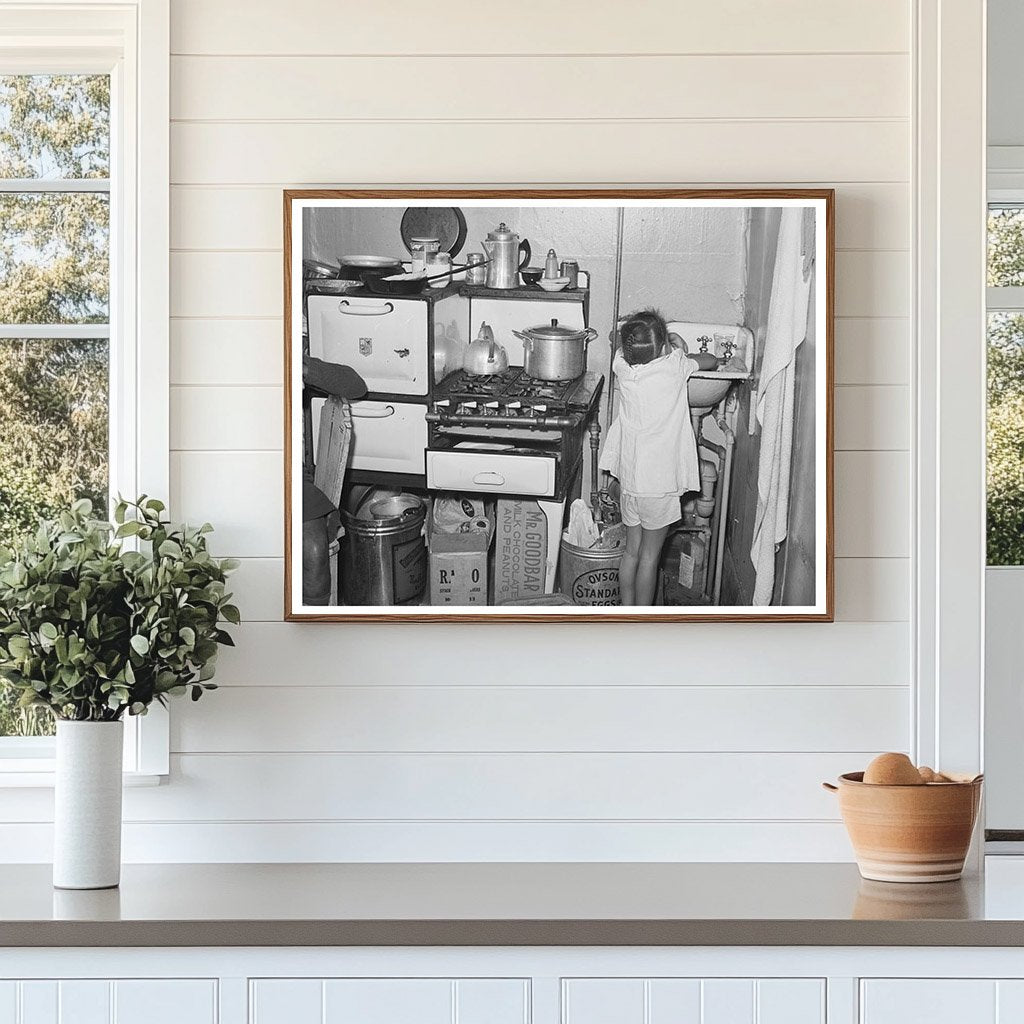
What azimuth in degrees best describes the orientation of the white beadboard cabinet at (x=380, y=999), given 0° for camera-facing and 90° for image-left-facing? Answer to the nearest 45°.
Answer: approximately 0°

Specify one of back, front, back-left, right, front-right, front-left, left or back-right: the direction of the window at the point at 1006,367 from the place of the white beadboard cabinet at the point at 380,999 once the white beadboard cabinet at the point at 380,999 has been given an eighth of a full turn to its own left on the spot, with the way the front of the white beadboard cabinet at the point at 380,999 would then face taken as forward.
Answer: left

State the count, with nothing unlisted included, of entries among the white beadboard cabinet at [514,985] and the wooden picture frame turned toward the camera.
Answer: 2

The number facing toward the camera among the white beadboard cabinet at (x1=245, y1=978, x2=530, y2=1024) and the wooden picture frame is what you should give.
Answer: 2

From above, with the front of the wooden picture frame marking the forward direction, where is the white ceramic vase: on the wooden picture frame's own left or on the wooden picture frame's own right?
on the wooden picture frame's own right

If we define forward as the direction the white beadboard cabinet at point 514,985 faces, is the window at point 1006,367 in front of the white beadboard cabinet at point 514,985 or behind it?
behind
